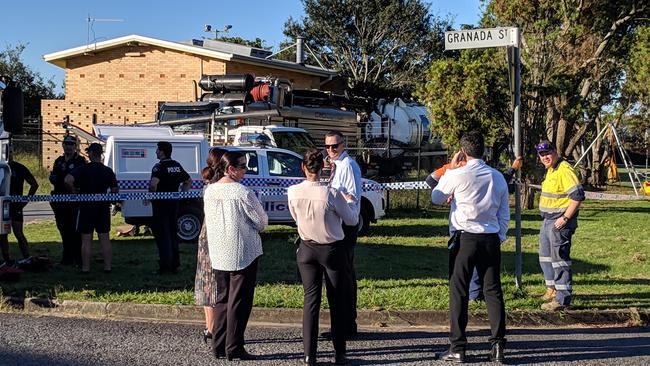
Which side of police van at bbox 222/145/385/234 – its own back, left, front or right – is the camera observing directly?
right

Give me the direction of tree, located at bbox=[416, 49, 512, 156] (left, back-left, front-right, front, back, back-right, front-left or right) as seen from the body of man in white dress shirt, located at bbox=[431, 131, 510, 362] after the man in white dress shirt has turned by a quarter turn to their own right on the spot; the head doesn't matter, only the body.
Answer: left

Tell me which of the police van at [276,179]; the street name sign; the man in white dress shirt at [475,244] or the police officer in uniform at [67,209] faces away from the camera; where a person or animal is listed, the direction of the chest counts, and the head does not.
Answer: the man in white dress shirt

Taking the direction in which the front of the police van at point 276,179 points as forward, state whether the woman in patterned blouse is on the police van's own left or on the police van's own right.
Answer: on the police van's own right

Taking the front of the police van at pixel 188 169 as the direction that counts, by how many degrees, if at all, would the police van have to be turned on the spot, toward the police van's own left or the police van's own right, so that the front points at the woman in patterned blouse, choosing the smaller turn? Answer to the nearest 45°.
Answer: approximately 90° to the police van's own right

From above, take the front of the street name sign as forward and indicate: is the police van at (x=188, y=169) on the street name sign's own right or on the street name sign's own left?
on the street name sign's own right

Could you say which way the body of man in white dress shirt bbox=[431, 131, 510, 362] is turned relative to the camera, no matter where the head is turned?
away from the camera

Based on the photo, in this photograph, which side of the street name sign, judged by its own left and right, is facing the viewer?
front

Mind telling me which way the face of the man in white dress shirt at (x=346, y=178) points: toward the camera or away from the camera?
toward the camera

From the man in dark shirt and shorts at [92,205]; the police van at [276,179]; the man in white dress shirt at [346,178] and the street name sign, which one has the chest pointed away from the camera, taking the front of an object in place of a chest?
the man in dark shirt and shorts

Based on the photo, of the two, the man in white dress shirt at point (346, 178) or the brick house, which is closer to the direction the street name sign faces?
the man in white dress shirt

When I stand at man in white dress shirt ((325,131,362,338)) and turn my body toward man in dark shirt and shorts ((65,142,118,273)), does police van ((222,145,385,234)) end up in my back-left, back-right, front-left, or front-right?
front-right

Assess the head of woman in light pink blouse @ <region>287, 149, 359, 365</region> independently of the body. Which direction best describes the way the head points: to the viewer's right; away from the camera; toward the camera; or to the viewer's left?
away from the camera

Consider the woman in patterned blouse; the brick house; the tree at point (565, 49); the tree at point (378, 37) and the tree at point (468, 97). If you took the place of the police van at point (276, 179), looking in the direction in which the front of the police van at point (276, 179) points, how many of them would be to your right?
1

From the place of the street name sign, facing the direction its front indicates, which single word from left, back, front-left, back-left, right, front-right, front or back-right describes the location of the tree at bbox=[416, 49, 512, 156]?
back

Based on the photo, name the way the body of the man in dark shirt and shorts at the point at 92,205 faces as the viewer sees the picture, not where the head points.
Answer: away from the camera

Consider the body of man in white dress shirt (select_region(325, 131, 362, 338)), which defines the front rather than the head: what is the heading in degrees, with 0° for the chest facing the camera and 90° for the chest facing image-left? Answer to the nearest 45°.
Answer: approximately 45°

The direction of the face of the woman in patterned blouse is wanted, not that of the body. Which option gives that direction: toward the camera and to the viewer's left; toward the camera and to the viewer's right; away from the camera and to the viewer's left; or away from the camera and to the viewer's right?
away from the camera and to the viewer's right
